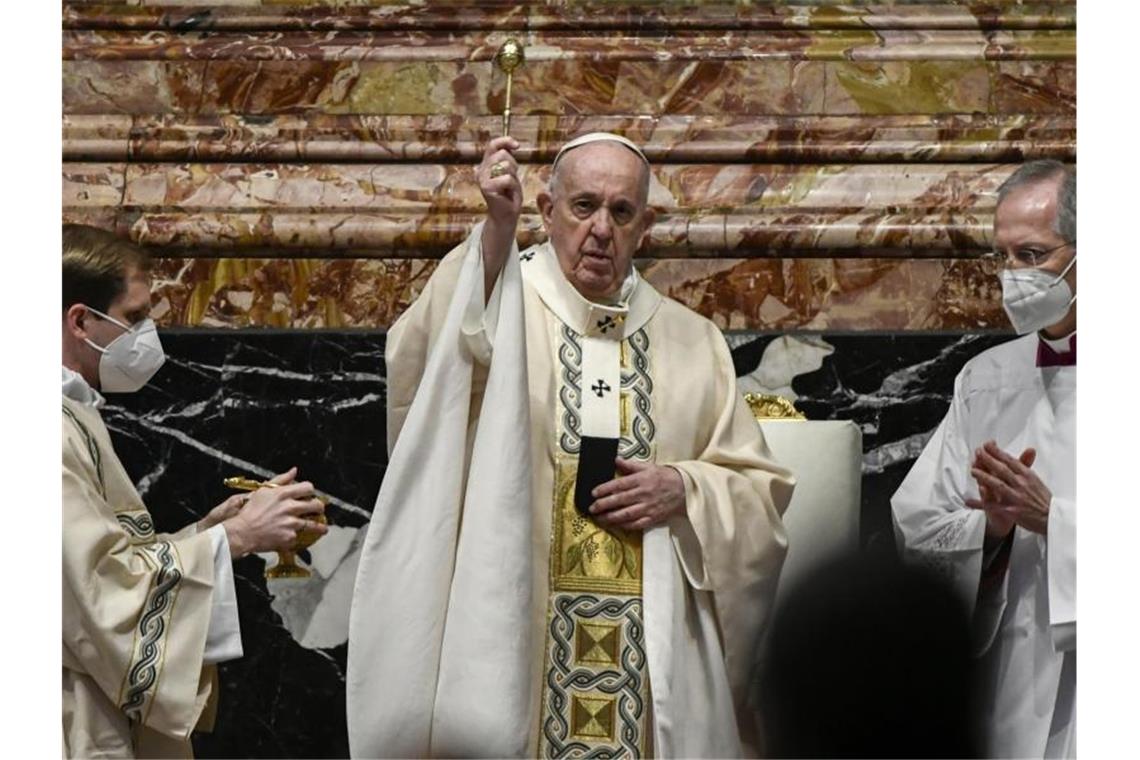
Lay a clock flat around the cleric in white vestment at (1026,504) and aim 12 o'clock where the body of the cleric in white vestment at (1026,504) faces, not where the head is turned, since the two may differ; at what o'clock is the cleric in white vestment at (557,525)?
the cleric in white vestment at (557,525) is roughly at 1 o'clock from the cleric in white vestment at (1026,504).

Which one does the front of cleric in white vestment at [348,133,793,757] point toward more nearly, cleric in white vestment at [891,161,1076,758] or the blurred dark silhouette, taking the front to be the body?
the blurred dark silhouette

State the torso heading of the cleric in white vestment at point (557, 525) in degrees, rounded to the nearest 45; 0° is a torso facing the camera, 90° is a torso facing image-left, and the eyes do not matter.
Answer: approximately 0°

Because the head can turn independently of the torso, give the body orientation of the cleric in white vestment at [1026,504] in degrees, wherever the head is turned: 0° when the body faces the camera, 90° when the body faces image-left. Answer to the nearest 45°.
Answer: approximately 45°

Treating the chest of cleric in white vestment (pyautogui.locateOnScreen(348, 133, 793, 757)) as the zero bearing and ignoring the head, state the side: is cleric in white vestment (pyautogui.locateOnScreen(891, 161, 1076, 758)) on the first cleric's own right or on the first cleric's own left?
on the first cleric's own left
